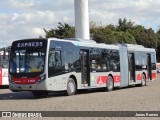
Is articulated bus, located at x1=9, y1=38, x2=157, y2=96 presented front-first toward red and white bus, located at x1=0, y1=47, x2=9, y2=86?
no

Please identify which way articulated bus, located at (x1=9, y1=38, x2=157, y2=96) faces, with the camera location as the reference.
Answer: facing the viewer and to the left of the viewer
